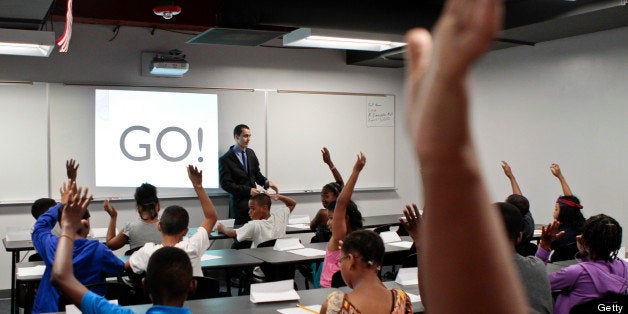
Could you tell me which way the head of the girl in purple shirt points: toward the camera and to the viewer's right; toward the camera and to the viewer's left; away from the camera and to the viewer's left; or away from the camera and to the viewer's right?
away from the camera and to the viewer's left

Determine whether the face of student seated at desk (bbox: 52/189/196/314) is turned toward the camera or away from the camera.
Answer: away from the camera

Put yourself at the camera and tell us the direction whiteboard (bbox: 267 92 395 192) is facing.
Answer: facing the viewer

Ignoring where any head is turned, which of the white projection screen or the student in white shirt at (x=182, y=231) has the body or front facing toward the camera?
the white projection screen

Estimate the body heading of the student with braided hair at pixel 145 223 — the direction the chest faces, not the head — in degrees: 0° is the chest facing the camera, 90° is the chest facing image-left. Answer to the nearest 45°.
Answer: approximately 180°

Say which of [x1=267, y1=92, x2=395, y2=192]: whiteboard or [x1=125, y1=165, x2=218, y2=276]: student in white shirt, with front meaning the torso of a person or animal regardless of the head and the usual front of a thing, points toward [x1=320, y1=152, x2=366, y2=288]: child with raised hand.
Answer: the whiteboard

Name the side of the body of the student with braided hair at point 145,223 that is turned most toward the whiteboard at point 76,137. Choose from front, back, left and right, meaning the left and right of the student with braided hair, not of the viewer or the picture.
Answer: front

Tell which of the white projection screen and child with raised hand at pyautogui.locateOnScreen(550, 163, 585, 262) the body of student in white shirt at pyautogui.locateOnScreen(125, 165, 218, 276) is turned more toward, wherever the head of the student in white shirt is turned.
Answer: the white projection screen

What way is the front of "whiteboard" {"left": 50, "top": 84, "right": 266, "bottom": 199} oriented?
toward the camera

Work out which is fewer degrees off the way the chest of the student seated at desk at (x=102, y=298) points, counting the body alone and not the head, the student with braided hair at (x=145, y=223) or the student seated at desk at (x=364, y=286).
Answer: the student with braided hair

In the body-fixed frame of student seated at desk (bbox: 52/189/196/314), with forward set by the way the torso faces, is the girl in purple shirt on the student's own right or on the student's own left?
on the student's own right

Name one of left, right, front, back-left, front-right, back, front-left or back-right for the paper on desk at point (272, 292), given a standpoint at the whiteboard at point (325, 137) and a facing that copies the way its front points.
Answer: front

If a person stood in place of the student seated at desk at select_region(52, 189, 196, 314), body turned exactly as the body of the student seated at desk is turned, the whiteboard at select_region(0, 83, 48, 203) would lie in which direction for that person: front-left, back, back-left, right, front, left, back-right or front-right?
front

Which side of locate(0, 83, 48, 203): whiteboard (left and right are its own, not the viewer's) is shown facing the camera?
front

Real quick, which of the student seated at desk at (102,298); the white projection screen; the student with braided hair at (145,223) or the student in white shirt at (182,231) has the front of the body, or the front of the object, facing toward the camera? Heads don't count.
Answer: the white projection screen

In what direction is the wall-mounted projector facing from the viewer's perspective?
away from the camera
